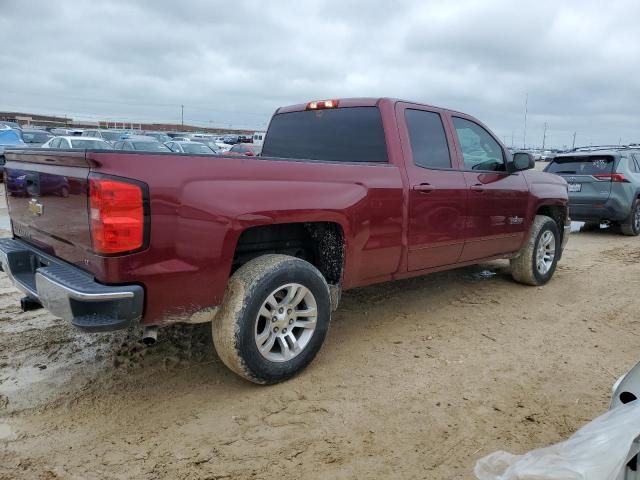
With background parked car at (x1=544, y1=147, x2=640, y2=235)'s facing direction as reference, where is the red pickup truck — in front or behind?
behind

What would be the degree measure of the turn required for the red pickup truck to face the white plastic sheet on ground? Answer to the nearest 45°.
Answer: approximately 90° to its right

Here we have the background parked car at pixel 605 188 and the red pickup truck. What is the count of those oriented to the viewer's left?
0

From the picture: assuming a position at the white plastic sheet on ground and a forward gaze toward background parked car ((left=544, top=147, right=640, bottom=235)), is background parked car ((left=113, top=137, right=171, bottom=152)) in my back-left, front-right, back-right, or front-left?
front-left

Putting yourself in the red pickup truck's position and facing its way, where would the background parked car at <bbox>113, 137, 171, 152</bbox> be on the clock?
The background parked car is roughly at 10 o'clock from the red pickup truck.

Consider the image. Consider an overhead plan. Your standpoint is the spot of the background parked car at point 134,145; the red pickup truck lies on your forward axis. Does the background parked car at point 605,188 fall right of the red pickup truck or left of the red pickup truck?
left

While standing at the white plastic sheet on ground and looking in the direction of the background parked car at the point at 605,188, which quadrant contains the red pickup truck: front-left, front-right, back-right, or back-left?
front-left

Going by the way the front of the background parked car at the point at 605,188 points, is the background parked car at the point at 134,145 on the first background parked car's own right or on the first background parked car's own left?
on the first background parked car's own left

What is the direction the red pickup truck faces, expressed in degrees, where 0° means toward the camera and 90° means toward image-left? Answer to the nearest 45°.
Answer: approximately 225°

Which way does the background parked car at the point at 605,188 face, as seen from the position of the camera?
facing away from the viewer and to the right of the viewer

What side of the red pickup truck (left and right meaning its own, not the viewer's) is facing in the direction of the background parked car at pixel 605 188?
front

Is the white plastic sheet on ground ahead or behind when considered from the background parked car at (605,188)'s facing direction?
behind
